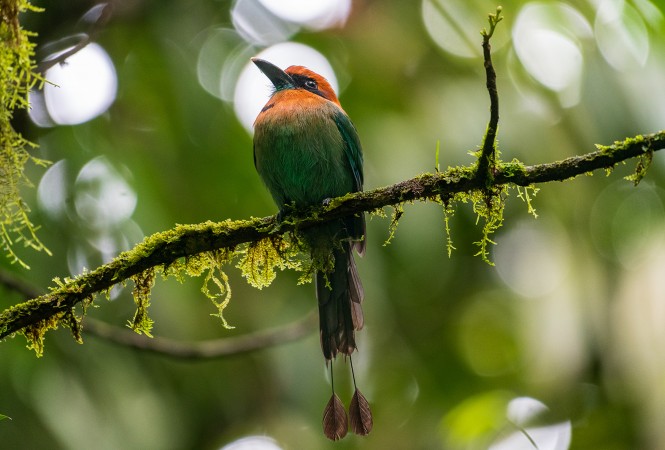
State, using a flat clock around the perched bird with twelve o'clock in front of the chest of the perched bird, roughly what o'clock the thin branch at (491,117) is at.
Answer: The thin branch is roughly at 10 o'clock from the perched bird.

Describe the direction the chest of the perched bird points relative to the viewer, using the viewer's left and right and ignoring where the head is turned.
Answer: facing the viewer and to the left of the viewer

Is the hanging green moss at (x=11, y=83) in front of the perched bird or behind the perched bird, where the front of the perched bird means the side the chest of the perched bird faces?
in front
